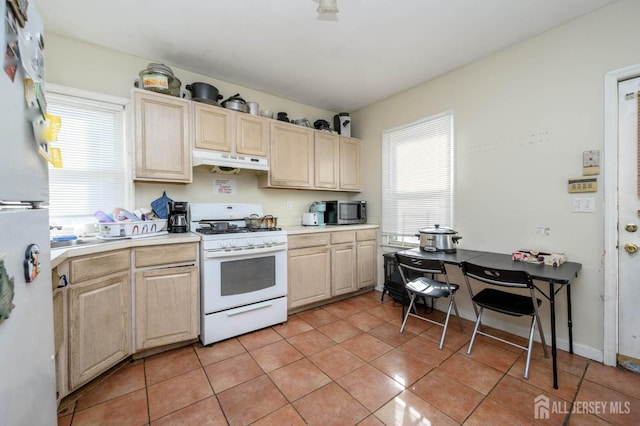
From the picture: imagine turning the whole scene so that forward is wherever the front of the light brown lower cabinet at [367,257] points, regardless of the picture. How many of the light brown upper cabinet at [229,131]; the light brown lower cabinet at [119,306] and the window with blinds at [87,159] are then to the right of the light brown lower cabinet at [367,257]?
3

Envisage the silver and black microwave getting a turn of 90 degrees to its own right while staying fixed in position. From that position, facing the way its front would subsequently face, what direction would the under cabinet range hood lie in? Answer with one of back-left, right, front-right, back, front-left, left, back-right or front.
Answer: front

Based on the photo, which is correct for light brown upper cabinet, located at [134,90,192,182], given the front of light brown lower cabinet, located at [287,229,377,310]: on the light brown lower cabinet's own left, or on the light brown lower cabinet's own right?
on the light brown lower cabinet's own right

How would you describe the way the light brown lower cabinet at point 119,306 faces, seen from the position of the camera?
facing the viewer and to the right of the viewer

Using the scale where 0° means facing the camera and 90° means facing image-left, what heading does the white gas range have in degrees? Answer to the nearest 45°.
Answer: approximately 315°

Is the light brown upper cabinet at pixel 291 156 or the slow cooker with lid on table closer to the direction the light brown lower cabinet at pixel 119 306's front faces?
the slow cooker with lid on table

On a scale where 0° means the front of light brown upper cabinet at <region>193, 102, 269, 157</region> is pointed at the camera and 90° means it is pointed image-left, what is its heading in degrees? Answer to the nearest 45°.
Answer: approximately 315°
